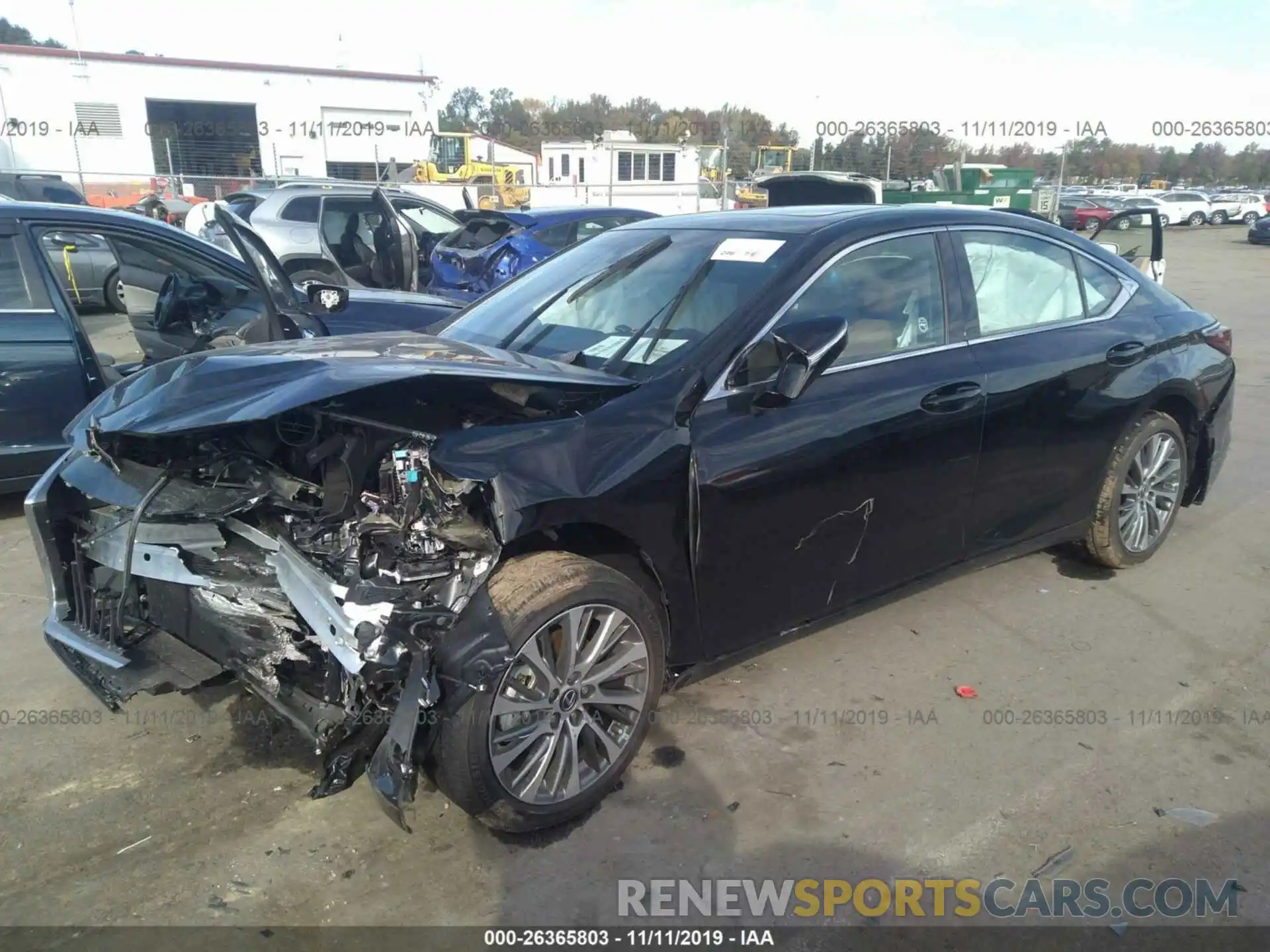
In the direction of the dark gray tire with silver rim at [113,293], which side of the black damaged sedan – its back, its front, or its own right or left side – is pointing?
right

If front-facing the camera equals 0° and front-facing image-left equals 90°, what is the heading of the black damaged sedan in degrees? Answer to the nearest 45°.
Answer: approximately 45°

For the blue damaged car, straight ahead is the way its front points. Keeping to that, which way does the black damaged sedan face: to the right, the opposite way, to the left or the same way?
the opposite way

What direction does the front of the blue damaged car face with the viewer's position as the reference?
facing away from the viewer and to the right of the viewer

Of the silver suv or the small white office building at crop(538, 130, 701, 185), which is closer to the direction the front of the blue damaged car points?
the small white office building

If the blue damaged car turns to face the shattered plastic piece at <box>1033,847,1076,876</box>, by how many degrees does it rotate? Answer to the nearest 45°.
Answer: approximately 135° to its right

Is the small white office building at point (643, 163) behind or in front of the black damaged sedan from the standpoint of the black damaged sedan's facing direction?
behind

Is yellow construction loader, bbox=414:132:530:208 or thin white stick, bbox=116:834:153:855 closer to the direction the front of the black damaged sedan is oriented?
the thin white stick

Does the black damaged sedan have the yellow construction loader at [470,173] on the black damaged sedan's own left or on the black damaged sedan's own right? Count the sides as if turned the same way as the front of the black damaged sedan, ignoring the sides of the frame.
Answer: on the black damaged sedan's own right

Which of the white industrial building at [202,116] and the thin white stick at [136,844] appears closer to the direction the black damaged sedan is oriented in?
the thin white stick

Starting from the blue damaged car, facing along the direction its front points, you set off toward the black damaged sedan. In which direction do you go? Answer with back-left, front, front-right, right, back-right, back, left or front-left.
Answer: back-right

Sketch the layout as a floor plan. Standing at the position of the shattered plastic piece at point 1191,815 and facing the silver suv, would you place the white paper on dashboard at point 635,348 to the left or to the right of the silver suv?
left
